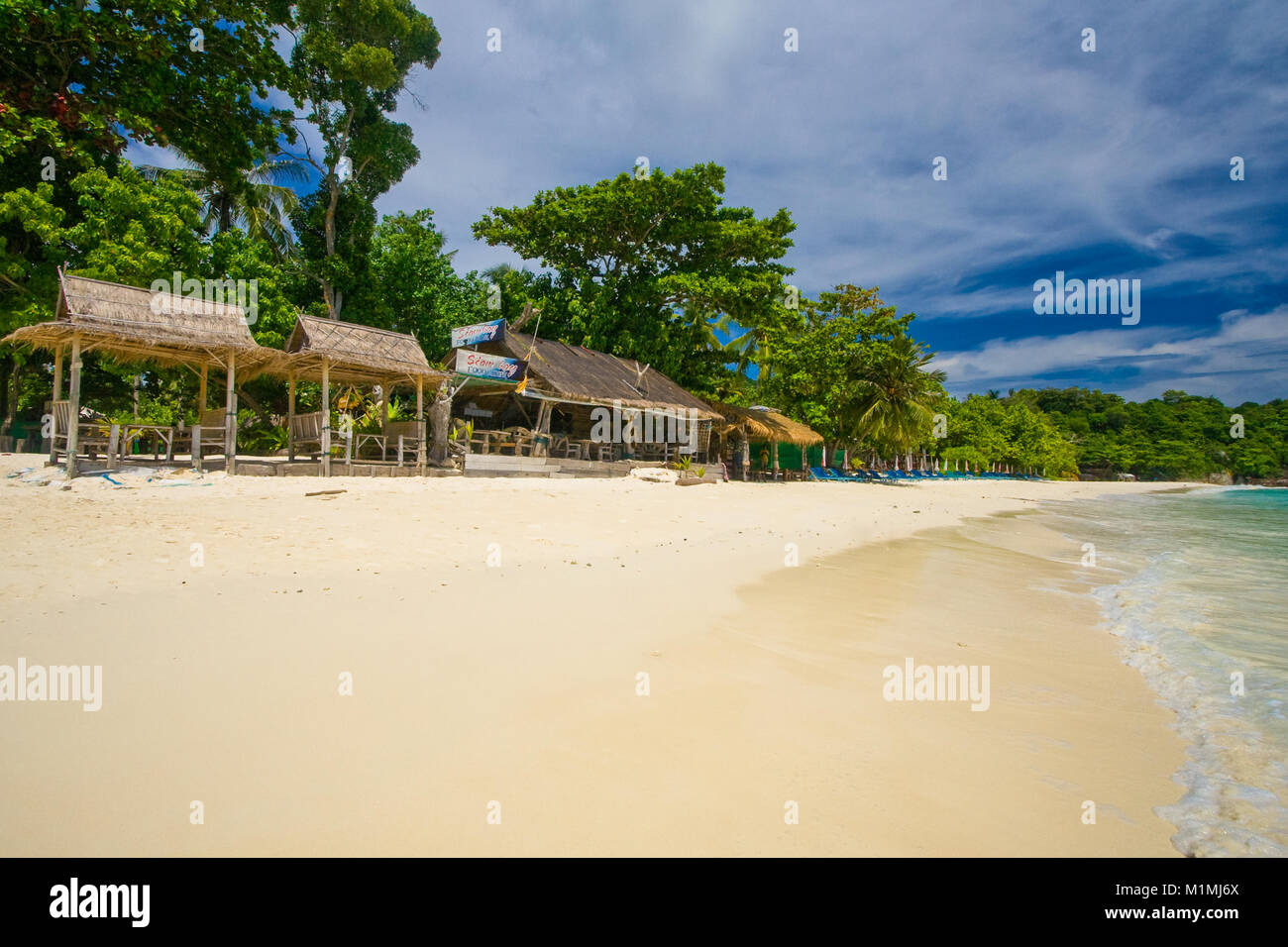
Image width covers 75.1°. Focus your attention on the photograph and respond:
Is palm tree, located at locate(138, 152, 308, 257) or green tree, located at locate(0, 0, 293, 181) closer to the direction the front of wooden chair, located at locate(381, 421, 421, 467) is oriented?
the green tree

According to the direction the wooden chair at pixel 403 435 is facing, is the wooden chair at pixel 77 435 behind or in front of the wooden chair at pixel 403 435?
in front

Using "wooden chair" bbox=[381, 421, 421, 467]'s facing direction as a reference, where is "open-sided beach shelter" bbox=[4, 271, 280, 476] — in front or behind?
in front

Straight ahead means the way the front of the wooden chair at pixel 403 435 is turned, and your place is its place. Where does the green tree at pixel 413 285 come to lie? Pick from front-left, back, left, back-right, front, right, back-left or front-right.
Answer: back-right

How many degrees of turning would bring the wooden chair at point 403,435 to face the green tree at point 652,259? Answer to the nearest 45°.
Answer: approximately 180°

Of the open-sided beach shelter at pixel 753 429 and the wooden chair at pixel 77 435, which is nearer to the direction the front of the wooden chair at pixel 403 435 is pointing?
the wooden chair
